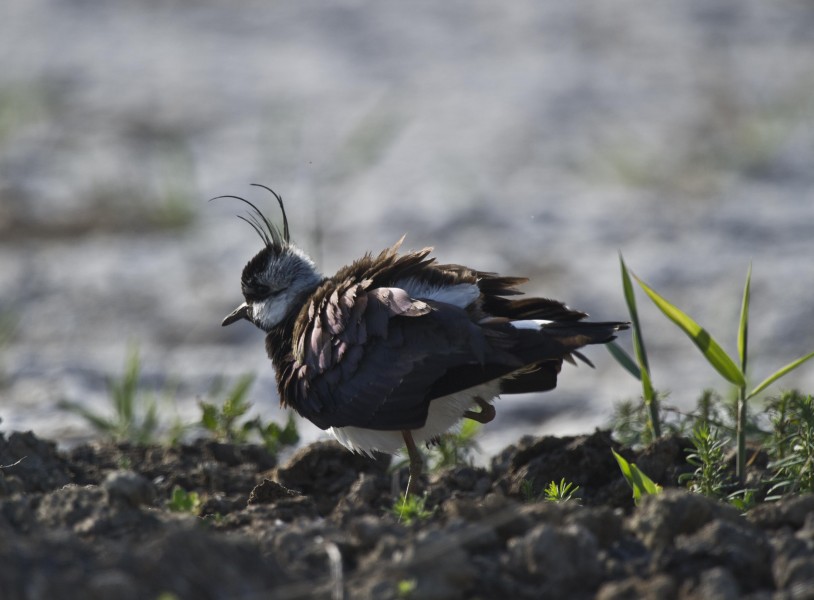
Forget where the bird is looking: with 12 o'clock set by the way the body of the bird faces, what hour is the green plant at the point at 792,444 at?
The green plant is roughly at 6 o'clock from the bird.

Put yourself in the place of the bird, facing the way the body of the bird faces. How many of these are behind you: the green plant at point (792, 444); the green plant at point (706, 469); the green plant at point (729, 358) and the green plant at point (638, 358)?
4

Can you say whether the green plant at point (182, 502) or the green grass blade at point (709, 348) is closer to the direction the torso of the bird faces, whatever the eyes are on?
the green plant

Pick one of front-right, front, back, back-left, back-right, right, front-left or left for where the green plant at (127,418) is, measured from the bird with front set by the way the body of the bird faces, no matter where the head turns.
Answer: front-right

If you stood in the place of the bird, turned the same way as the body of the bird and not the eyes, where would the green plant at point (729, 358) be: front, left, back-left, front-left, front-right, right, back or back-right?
back

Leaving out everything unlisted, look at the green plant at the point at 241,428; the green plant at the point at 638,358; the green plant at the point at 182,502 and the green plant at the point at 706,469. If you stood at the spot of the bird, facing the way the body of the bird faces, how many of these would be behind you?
2

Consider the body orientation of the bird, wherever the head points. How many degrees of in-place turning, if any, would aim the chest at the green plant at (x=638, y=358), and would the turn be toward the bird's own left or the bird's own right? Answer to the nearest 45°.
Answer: approximately 180°

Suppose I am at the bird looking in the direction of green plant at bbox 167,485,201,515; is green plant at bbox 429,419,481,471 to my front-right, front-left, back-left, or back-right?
back-right

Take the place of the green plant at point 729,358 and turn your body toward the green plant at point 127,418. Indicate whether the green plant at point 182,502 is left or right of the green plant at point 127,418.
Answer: left

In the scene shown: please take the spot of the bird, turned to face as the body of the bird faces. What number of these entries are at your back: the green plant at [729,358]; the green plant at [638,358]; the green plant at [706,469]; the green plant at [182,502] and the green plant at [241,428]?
3

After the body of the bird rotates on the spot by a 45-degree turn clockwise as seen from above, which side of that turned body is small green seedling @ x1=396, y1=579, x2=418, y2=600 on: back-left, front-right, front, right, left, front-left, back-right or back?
back-left

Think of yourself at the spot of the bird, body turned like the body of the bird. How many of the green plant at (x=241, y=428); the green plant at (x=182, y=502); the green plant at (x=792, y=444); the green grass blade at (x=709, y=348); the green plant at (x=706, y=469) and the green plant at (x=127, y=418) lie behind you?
3

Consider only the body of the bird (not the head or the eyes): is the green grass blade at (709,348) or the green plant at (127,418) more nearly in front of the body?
the green plant

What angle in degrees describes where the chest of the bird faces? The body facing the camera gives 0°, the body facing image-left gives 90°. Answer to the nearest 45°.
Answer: approximately 90°

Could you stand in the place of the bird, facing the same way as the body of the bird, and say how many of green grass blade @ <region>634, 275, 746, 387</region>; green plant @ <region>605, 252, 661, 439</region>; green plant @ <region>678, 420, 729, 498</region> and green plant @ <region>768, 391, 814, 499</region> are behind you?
4
